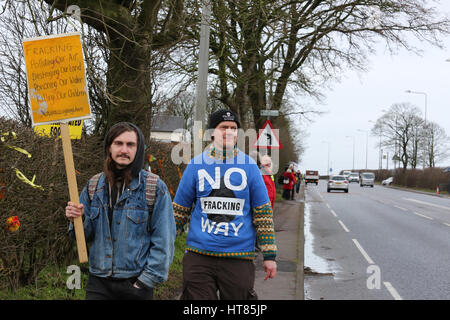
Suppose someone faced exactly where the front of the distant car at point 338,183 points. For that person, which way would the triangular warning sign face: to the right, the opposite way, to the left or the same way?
the opposite way

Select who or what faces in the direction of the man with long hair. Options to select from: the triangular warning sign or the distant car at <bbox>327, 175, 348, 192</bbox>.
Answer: the triangular warning sign

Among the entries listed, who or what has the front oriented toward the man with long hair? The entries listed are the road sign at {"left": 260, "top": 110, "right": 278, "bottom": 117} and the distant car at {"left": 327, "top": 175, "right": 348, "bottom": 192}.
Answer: the road sign

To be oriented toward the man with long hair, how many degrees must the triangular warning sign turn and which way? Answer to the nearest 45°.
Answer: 0° — it already faces them

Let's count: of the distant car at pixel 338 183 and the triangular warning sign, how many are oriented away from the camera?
1

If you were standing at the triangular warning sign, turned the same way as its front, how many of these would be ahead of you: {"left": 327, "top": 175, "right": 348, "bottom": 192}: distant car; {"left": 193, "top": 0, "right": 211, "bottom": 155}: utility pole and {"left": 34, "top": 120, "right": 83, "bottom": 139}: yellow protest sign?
2

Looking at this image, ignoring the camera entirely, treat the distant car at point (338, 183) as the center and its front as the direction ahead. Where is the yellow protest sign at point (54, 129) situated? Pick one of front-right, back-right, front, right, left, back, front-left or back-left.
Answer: back

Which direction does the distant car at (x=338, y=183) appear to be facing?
away from the camera

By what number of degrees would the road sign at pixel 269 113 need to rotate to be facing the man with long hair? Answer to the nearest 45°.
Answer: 0° — it already faces them

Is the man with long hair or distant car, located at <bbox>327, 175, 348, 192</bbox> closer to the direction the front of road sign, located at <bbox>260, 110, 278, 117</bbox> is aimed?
the man with long hair

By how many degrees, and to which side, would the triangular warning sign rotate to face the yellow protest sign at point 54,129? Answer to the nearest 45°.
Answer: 0° — it already faces it
